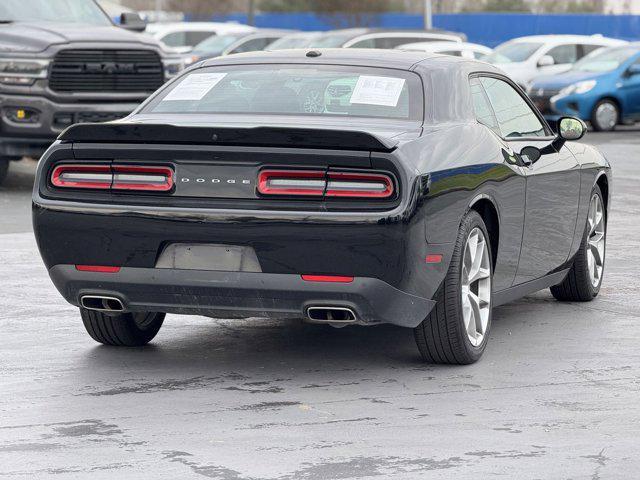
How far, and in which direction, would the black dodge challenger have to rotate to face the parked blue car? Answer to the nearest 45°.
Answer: approximately 45° to its left

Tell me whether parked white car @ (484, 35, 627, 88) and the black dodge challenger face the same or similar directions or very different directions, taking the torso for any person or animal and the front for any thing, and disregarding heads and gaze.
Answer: very different directions

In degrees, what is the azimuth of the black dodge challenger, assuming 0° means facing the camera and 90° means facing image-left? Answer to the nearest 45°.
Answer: approximately 225°

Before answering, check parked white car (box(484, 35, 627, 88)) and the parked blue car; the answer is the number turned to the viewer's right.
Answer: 0

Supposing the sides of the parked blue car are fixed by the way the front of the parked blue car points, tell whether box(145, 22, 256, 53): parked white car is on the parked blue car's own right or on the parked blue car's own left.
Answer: on the parked blue car's own right

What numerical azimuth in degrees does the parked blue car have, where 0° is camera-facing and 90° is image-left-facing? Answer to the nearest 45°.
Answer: approximately 45°

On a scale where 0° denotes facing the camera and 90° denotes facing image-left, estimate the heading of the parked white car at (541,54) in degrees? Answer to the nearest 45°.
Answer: approximately 45°

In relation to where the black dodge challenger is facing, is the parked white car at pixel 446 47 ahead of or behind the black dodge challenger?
ahead

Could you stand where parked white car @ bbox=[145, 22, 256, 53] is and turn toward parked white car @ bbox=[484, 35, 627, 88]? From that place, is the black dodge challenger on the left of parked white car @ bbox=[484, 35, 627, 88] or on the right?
right

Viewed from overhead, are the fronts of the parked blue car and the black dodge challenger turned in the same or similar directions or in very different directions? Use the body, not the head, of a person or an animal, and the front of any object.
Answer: very different directions

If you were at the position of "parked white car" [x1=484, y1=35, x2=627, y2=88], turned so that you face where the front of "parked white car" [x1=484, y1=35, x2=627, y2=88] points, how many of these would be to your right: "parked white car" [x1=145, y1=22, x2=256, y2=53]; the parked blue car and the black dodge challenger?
1

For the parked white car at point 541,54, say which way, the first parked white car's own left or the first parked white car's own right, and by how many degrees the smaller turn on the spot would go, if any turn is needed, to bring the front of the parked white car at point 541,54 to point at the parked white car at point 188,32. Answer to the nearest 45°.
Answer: approximately 90° to the first parked white car's own right

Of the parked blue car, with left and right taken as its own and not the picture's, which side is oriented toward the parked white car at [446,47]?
right
